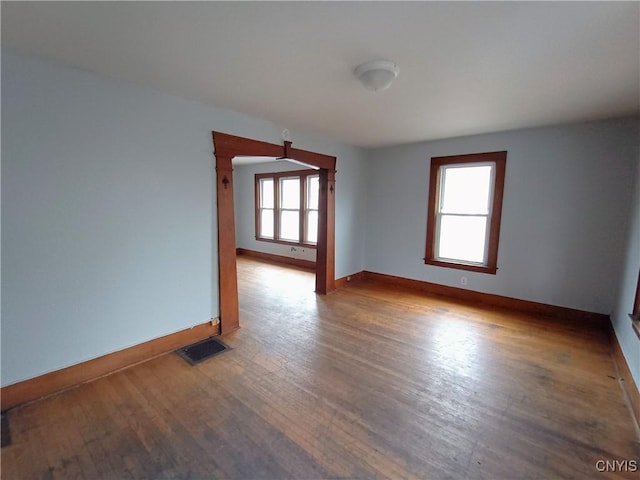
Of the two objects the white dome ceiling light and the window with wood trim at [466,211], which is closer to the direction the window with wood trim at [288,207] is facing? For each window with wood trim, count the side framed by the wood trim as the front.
the white dome ceiling light

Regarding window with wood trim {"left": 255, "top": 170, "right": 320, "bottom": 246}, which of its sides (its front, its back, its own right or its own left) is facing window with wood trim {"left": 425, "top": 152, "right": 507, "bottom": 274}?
left

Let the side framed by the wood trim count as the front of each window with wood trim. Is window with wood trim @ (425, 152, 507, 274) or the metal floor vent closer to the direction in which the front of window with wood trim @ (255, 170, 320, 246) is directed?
the metal floor vent

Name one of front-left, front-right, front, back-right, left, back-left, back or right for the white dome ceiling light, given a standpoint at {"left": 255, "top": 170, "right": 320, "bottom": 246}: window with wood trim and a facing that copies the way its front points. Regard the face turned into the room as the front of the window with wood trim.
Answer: front-left

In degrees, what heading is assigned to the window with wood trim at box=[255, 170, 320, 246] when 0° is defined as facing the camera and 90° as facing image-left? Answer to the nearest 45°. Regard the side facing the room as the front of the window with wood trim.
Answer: approximately 45°

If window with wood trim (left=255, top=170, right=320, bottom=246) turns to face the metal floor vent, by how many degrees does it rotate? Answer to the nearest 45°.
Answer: approximately 45° to its left
